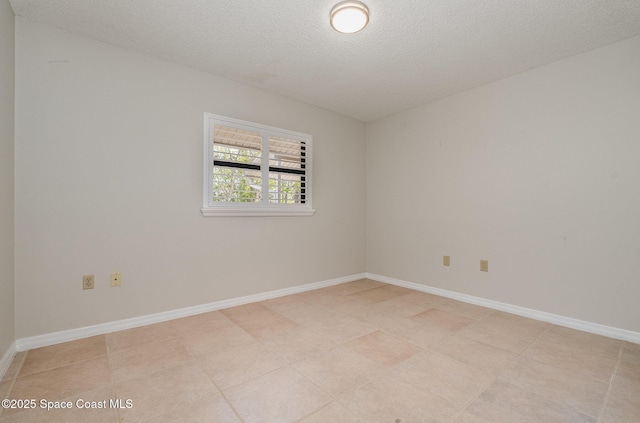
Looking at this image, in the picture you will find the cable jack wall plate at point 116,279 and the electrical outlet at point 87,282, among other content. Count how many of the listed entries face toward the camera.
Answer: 2

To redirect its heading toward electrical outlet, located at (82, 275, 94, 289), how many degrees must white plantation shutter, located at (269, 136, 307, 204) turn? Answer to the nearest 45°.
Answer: approximately 90° to its right

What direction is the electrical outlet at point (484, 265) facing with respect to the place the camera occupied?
facing the viewer

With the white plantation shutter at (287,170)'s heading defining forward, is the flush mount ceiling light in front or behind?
in front

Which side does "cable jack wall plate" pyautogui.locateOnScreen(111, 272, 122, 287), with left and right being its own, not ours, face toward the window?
left

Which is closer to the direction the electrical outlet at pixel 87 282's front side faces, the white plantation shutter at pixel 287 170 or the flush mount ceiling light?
the flush mount ceiling light

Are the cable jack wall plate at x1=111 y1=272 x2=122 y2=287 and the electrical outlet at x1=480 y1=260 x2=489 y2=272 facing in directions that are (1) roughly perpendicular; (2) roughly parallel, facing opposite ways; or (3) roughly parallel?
roughly perpendicular

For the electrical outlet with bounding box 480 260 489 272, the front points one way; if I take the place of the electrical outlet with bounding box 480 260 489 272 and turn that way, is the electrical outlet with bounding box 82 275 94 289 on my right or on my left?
on my right

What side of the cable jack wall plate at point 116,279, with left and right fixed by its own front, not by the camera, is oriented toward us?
front

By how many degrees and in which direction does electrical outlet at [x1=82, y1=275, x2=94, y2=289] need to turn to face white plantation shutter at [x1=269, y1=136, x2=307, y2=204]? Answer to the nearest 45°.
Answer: approximately 90° to its left
